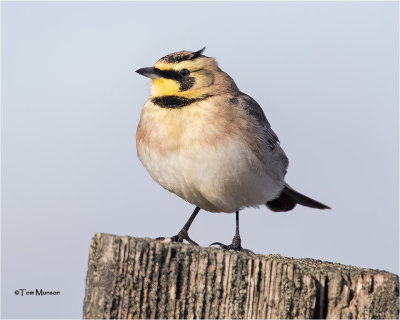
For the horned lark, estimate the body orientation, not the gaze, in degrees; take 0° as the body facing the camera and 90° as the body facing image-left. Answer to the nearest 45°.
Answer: approximately 45°
